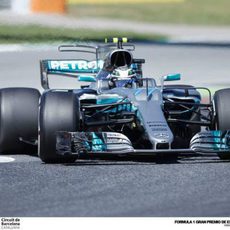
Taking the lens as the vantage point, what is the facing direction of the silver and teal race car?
facing the viewer
